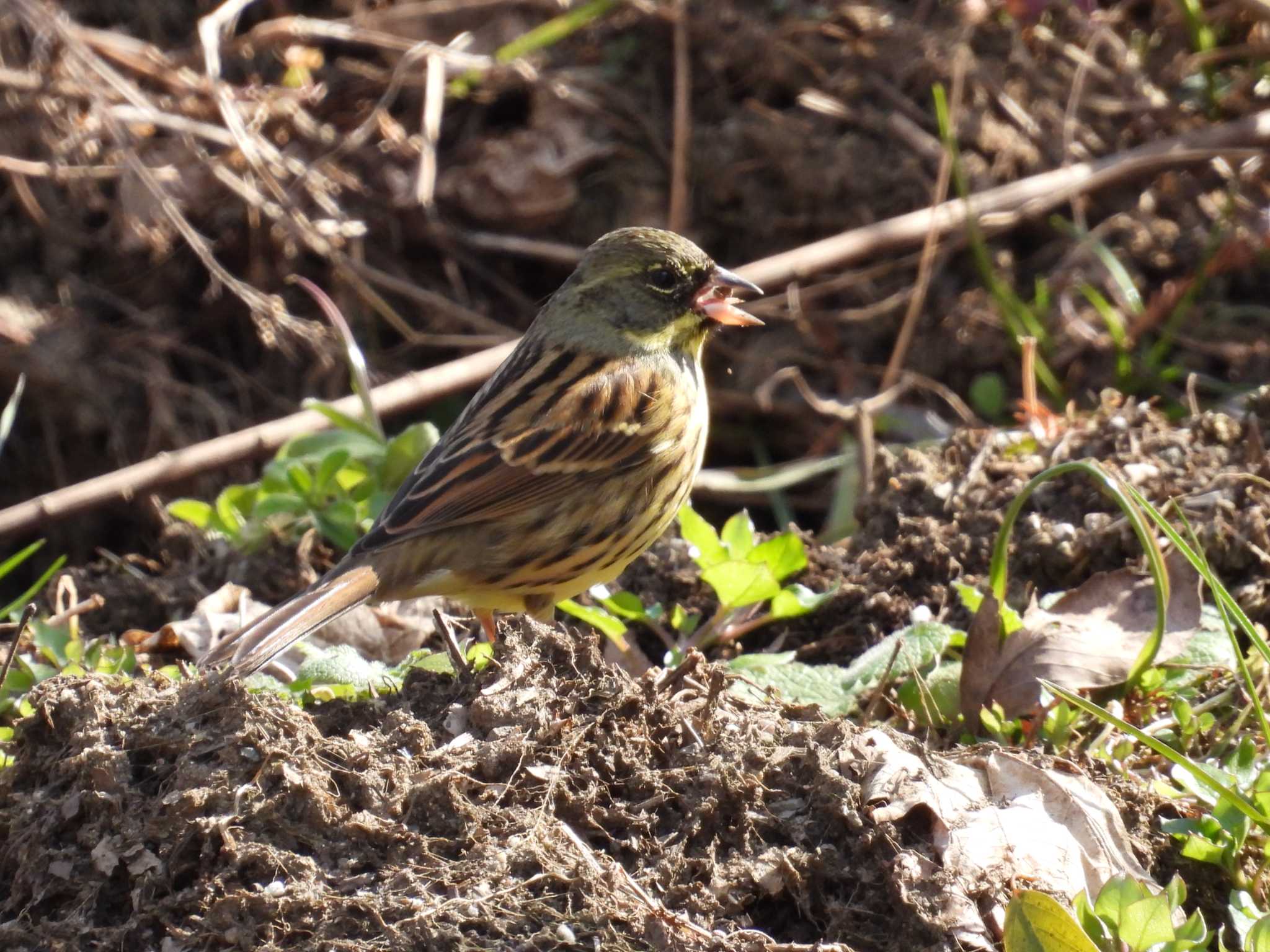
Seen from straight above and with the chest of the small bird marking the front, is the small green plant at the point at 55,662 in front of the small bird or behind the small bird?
behind

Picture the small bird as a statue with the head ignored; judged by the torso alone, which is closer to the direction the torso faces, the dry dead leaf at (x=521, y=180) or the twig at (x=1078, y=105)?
the twig

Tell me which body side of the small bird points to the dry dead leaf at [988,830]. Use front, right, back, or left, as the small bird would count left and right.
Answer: right

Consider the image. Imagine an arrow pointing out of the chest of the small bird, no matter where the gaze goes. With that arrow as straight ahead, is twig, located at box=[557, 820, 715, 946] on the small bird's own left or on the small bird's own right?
on the small bird's own right

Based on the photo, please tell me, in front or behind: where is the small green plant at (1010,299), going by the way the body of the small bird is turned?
in front

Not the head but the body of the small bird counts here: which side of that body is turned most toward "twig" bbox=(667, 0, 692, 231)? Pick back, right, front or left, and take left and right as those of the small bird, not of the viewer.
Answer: left

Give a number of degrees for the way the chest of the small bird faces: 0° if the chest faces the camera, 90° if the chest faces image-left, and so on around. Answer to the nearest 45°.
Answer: approximately 270°

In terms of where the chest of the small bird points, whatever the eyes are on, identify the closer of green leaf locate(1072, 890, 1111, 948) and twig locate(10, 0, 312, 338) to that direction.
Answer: the green leaf

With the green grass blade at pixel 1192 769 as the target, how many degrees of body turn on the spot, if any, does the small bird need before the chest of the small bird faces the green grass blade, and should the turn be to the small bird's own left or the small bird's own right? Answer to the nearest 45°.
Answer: approximately 45° to the small bird's own right
